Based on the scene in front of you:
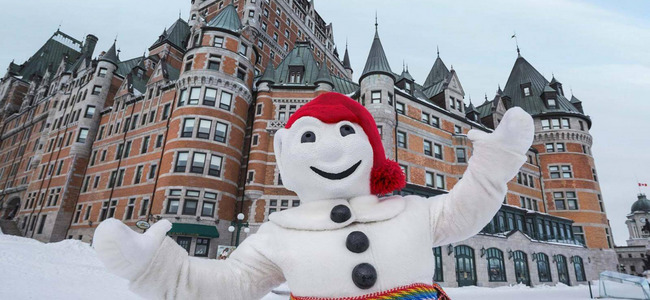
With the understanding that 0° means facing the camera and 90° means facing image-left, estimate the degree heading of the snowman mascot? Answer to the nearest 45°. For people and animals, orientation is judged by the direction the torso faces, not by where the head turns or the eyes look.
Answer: approximately 0°

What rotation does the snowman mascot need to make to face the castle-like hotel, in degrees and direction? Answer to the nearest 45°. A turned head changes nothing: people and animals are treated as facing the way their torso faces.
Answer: approximately 180°
